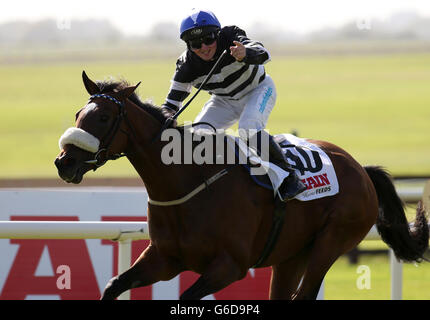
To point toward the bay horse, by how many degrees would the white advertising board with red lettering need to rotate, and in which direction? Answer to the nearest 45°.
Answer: approximately 45° to its left

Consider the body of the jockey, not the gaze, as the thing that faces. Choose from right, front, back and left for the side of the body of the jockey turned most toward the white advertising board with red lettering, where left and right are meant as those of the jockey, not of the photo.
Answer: right

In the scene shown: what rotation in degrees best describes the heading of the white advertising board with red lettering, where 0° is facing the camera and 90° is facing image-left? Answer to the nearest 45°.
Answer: approximately 0°

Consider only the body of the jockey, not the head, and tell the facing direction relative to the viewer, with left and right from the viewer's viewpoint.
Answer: facing the viewer and to the left of the viewer

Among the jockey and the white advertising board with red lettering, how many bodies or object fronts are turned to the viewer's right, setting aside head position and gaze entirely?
0

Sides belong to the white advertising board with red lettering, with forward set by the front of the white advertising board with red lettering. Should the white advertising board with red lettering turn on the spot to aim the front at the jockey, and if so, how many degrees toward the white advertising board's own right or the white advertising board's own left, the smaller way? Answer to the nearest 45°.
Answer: approximately 45° to the white advertising board's own left
